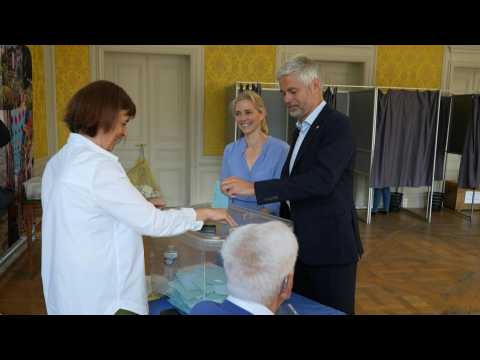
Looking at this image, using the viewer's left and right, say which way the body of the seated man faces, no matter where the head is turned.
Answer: facing away from the viewer and to the right of the viewer

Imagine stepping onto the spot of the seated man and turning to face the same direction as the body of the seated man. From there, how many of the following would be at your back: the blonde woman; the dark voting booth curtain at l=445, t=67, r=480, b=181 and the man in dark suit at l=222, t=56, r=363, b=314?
0

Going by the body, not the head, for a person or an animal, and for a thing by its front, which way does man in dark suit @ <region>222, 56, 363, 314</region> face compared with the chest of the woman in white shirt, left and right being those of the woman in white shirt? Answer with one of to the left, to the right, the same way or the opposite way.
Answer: the opposite way

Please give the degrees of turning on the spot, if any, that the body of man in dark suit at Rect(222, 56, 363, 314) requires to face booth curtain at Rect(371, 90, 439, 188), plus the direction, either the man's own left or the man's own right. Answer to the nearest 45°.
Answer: approximately 135° to the man's own right

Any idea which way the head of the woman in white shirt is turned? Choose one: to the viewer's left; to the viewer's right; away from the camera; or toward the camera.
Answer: to the viewer's right

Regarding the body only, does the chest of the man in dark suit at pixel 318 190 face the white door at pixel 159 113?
no

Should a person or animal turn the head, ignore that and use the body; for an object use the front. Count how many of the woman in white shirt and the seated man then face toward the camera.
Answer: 0

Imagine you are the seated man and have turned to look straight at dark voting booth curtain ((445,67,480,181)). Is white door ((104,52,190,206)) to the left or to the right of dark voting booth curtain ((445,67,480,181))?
left

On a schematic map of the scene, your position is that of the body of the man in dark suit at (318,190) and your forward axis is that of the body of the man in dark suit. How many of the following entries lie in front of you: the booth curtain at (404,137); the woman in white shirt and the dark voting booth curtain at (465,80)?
1

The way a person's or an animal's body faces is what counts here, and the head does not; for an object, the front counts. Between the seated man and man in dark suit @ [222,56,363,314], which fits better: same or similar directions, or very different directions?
very different directions

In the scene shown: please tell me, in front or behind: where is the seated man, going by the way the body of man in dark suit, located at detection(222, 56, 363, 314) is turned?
in front

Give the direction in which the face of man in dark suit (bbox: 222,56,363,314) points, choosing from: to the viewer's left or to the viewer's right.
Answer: to the viewer's left

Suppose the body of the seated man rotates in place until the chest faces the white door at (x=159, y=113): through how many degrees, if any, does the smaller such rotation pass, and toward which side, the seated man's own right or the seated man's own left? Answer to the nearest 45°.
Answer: approximately 45° to the seated man's own left

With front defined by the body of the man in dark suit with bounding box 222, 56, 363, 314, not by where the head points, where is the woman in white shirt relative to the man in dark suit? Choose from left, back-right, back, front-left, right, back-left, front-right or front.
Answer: front

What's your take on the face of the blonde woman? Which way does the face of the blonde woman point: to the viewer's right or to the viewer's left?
to the viewer's left

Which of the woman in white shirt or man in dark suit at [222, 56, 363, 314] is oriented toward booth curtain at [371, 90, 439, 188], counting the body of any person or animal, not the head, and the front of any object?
the woman in white shirt
